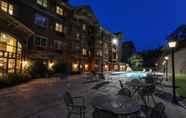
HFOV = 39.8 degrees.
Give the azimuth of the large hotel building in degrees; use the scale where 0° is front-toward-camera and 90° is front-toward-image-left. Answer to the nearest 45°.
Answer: approximately 315°
